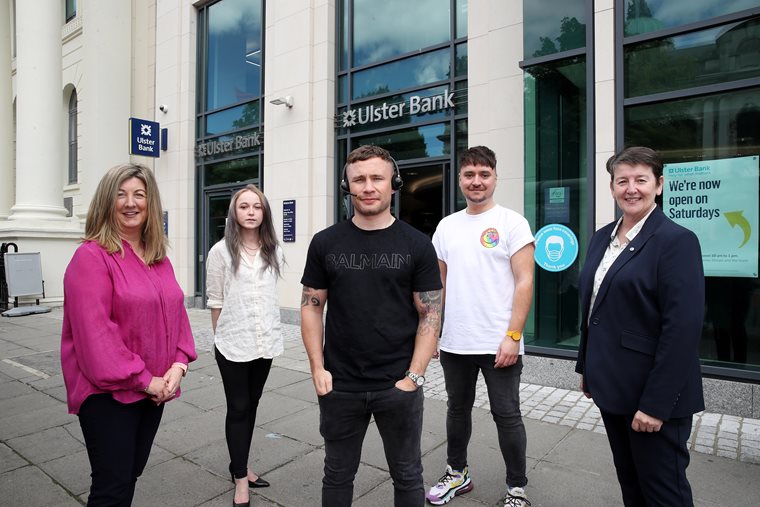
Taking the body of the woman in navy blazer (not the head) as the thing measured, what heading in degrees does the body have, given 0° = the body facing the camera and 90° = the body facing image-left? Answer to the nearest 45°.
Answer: approximately 45°

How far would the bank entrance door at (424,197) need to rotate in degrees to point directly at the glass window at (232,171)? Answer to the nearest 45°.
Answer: approximately 90° to its right

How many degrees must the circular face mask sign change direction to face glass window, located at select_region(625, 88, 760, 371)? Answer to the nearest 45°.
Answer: approximately 90° to its left

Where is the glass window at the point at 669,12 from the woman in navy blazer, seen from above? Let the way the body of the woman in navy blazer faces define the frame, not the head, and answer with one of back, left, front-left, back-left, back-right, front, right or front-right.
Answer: back-right

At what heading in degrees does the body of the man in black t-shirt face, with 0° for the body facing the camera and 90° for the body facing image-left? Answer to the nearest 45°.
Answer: approximately 0°

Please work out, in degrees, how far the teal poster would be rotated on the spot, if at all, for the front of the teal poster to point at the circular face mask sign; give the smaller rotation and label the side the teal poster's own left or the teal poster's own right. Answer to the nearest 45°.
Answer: approximately 90° to the teal poster's own right

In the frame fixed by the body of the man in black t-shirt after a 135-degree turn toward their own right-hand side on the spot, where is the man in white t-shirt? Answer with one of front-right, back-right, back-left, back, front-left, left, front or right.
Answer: right
